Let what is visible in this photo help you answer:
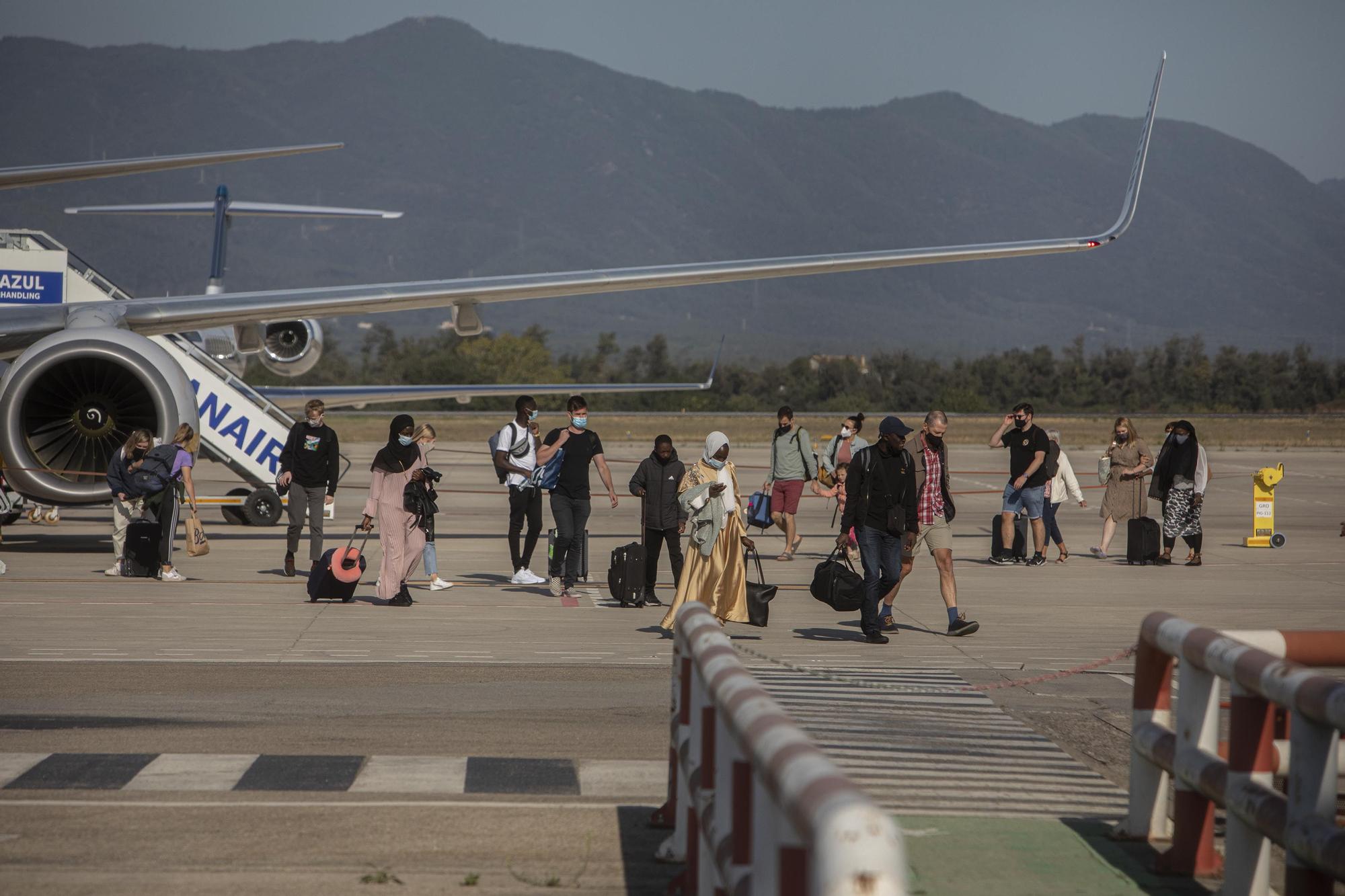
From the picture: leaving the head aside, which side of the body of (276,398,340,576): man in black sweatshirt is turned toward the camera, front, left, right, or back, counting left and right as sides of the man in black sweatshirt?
front

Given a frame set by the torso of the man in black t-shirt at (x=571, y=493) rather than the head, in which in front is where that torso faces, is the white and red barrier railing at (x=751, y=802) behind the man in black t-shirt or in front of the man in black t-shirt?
in front

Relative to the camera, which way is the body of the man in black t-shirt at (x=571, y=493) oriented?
toward the camera

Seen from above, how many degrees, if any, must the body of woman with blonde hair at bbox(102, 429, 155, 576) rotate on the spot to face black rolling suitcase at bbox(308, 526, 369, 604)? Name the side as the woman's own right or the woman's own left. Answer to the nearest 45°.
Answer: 0° — they already face it

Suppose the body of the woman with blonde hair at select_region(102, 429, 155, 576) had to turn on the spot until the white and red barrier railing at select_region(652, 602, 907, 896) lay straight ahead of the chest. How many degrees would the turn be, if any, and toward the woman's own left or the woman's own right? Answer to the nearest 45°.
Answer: approximately 45° to the woman's own right

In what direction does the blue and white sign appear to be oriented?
toward the camera

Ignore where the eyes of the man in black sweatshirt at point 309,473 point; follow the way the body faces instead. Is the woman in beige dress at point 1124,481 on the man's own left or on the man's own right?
on the man's own left

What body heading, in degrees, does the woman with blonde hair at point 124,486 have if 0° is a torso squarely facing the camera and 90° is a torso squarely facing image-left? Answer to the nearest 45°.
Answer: approximately 315°

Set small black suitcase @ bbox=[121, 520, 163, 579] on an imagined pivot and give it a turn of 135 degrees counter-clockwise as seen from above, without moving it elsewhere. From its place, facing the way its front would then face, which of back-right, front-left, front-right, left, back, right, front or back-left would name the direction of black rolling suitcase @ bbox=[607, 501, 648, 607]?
right

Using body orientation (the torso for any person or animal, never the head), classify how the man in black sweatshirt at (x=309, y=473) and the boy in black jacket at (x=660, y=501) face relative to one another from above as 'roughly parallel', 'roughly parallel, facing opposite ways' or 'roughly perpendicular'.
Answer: roughly parallel

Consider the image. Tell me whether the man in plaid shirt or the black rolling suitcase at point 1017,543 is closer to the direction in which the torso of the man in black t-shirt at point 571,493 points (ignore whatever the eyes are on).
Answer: the man in plaid shirt

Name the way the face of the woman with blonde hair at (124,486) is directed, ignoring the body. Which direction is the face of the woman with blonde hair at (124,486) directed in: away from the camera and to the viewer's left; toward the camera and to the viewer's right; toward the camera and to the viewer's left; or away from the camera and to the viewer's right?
toward the camera and to the viewer's right

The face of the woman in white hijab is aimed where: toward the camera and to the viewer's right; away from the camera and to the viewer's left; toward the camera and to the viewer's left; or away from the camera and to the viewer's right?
toward the camera and to the viewer's right

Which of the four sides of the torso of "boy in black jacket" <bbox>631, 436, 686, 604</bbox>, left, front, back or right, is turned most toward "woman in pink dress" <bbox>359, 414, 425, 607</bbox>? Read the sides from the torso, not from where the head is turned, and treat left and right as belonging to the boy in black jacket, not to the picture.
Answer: right

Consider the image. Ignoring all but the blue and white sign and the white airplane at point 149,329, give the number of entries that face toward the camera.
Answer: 2

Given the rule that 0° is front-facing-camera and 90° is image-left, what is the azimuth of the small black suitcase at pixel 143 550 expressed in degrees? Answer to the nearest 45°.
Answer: approximately 0°
